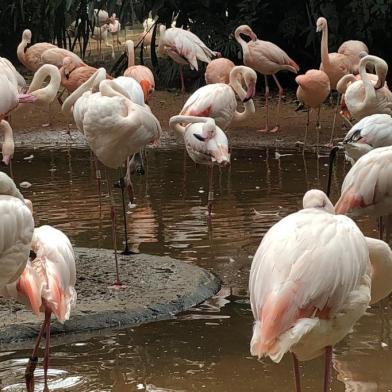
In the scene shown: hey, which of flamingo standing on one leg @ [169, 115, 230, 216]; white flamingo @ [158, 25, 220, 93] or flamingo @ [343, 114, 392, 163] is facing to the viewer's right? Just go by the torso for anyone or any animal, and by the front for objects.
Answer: the flamingo

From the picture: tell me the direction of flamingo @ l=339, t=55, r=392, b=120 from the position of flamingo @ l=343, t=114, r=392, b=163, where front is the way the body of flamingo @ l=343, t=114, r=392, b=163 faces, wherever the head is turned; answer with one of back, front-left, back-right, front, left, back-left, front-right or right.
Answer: left

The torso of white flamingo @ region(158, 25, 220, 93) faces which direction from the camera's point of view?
to the viewer's left

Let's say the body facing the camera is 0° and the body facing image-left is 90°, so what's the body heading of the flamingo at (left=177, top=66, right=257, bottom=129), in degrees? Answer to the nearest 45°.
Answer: approximately 270°

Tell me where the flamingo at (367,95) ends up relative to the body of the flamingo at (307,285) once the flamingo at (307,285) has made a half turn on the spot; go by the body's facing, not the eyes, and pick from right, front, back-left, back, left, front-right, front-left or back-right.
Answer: back-right

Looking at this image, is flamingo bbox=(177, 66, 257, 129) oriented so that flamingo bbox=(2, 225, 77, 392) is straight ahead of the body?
no

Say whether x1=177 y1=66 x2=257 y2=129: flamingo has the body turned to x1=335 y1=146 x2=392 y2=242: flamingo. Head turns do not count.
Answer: no

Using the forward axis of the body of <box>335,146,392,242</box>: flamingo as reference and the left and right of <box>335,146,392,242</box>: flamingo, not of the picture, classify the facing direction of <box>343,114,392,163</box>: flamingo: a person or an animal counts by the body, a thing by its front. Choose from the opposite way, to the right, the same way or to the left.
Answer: the same way

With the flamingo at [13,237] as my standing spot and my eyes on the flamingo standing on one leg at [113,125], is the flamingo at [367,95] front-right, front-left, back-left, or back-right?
front-right

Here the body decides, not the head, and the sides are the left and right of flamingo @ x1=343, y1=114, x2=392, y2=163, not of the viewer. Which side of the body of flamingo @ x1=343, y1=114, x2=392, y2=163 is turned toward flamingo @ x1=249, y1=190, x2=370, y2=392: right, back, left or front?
right

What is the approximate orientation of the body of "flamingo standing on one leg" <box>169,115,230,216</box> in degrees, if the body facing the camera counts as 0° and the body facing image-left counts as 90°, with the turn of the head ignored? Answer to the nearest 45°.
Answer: approximately 135°

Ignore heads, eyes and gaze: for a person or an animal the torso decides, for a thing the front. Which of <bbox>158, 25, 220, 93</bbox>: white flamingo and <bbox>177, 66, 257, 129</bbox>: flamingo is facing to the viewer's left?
the white flamingo

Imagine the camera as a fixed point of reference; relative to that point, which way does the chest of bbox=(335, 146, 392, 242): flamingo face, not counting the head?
to the viewer's right

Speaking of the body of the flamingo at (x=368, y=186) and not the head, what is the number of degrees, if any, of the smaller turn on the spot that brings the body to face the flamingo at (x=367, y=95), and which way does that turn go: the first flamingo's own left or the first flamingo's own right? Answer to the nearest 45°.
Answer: approximately 90° to the first flamingo's own left
